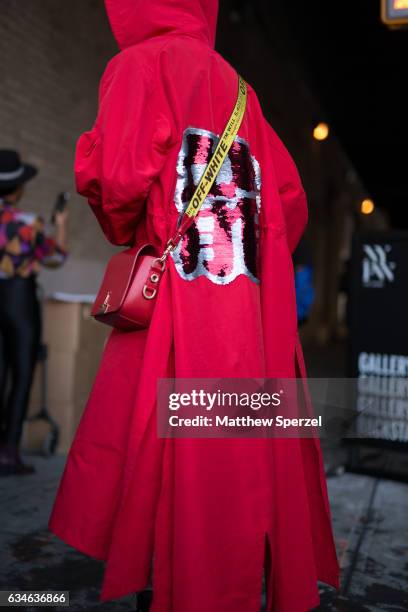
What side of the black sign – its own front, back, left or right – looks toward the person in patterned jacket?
right

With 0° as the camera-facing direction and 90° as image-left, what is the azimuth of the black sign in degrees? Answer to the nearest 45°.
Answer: approximately 0°
